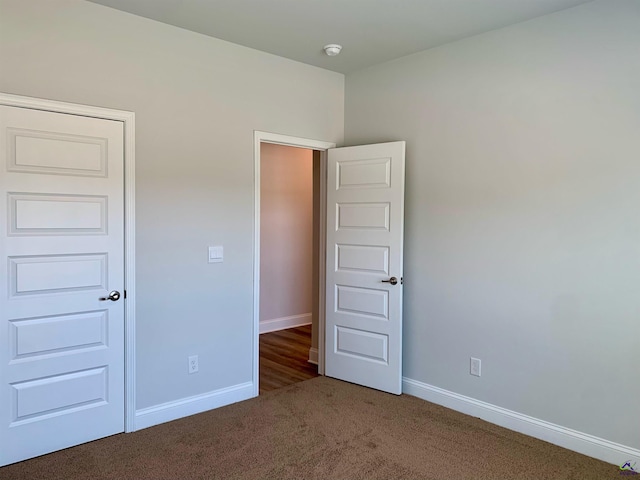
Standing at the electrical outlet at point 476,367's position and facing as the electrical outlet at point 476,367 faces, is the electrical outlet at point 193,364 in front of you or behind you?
in front

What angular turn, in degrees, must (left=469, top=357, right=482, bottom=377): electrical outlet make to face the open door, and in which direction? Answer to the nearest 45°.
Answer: approximately 45° to its right

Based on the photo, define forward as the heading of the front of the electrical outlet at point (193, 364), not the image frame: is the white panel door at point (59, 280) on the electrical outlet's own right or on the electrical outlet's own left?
on the electrical outlet's own right

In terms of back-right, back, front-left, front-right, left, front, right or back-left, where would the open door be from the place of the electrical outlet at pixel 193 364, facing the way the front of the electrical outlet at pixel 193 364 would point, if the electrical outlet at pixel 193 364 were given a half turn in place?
back-right

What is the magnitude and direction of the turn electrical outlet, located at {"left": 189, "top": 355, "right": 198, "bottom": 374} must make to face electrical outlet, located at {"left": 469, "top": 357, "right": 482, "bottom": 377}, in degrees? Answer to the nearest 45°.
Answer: approximately 45° to its left

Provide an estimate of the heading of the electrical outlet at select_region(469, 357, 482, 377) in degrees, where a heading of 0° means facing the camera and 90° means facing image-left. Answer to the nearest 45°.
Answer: approximately 45°

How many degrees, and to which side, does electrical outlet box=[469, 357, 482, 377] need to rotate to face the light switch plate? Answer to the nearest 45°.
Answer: approximately 45° to its right

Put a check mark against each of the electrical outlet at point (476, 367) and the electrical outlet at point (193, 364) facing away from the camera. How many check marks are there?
0

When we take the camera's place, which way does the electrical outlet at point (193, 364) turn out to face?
facing the viewer and to the right of the viewer
